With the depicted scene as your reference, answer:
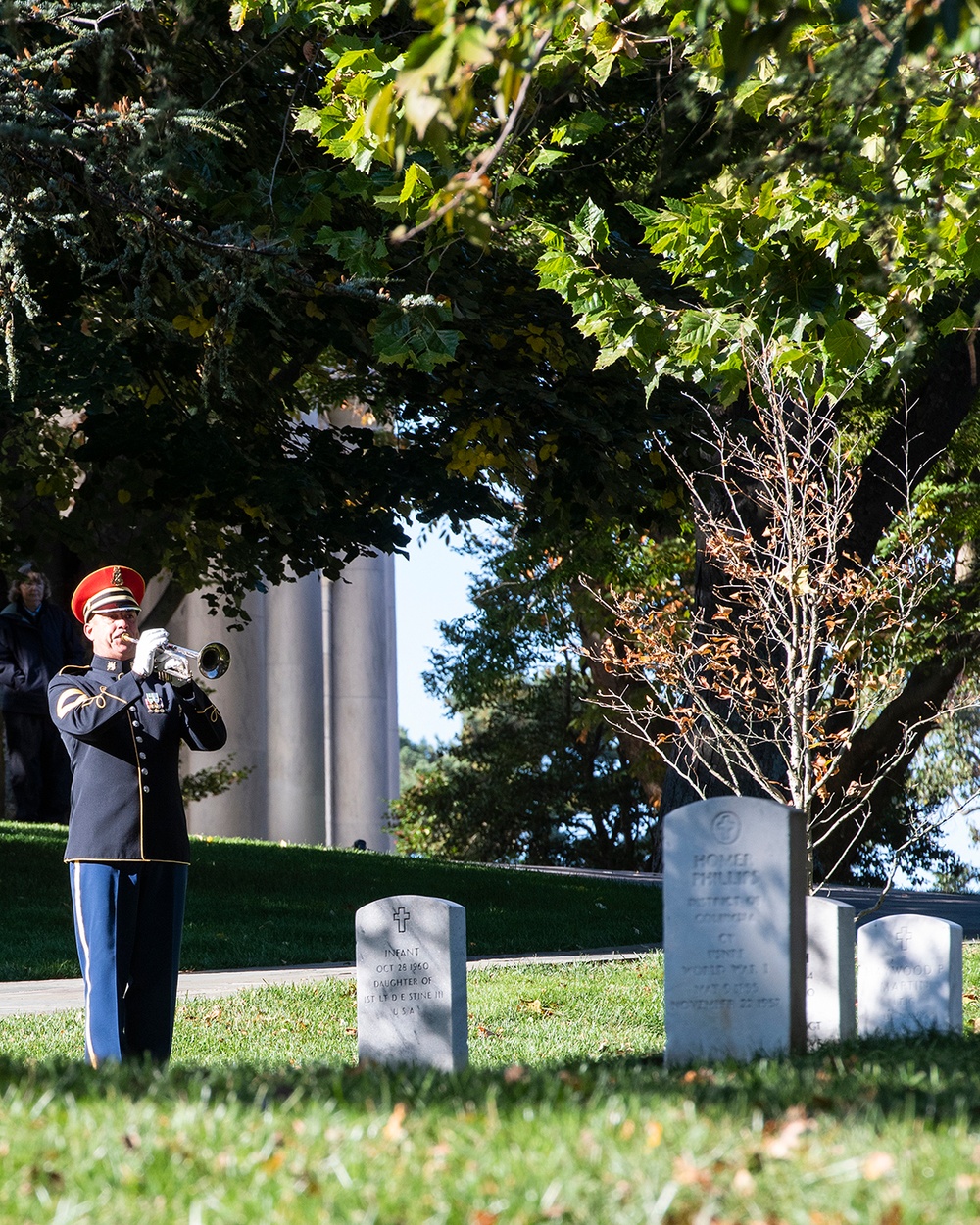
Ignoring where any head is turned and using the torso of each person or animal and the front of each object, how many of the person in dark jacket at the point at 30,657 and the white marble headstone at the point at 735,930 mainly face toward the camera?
2

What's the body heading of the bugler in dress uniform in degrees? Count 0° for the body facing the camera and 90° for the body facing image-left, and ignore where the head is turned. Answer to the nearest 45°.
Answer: approximately 315°

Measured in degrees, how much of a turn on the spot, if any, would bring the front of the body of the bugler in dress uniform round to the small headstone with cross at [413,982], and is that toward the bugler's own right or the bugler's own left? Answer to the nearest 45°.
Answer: approximately 90° to the bugler's own left

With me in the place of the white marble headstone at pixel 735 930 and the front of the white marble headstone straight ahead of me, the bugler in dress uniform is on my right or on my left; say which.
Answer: on my right

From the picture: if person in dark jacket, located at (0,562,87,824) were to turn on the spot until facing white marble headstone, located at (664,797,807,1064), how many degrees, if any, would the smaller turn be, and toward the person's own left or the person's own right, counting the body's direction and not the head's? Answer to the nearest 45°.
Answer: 0° — they already face it

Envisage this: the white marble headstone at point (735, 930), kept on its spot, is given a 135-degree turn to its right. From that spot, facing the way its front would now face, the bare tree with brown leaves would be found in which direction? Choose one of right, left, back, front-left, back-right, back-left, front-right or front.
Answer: front-right
